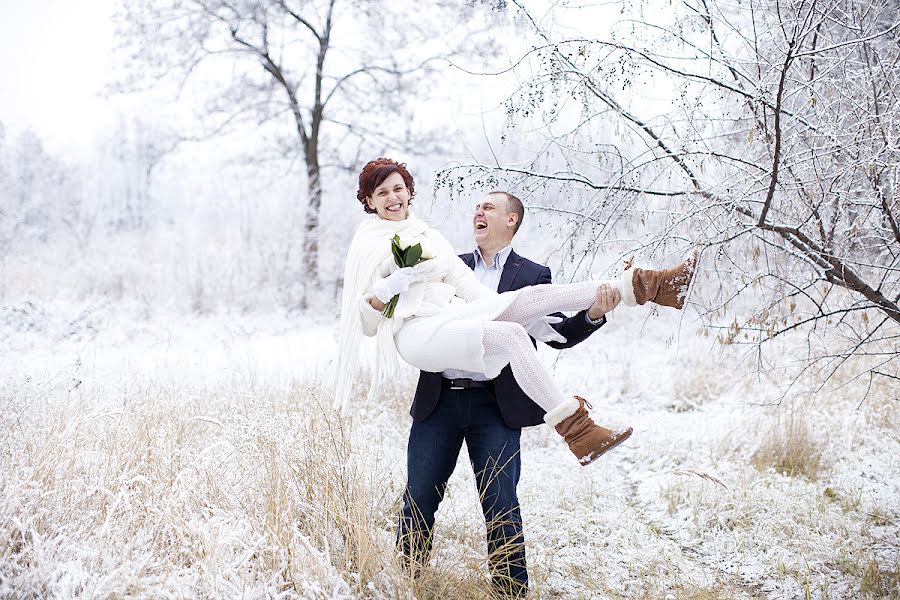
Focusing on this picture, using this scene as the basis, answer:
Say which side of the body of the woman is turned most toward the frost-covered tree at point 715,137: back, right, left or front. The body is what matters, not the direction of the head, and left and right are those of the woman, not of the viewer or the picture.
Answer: left

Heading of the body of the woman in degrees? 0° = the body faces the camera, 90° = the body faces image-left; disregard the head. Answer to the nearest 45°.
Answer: approximately 315°

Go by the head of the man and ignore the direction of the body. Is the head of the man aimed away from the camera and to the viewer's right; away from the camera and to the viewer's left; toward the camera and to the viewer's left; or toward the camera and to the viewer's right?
toward the camera and to the viewer's left

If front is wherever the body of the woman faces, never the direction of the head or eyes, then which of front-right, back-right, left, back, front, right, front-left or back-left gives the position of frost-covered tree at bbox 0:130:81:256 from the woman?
back

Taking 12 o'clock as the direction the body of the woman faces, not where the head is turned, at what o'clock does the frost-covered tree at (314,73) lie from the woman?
The frost-covered tree is roughly at 7 o'clock from the woman.
